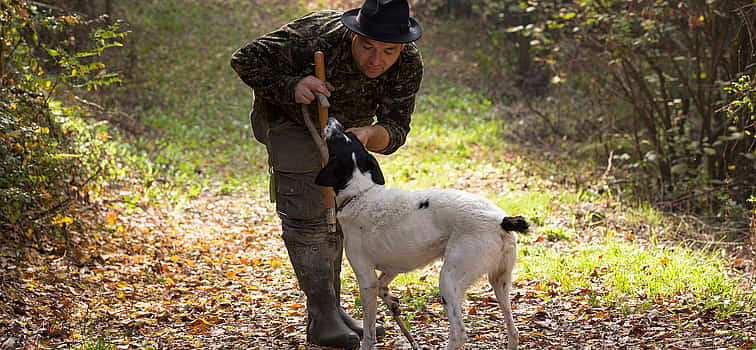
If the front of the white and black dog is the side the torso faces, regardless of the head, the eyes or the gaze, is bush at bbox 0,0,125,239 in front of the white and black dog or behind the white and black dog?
in front

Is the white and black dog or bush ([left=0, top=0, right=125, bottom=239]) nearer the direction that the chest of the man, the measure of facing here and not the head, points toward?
the white and black dog

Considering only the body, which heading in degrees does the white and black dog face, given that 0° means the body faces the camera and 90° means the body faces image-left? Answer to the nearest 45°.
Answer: approximately 90°

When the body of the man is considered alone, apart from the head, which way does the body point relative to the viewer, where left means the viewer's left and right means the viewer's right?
facing the viewer and to the right of the viewer

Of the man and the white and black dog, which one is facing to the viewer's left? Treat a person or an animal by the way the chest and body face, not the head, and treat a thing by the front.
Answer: the white and black dog

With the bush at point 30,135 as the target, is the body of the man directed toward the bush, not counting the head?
no

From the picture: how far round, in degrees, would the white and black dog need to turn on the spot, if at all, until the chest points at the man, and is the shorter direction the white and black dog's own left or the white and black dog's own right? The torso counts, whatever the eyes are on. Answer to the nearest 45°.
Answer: approximately 45° to the white and black dog's own right

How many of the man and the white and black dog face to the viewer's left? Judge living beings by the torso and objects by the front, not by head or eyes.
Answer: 1

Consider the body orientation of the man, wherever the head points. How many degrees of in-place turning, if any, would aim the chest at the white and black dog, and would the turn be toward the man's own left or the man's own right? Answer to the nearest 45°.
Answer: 0° — they already face it
